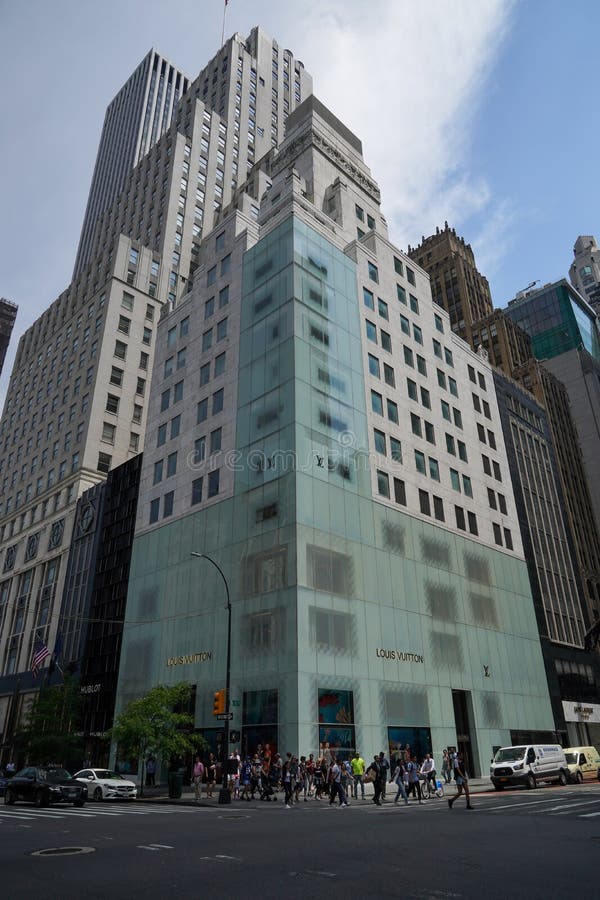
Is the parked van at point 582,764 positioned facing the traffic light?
yes

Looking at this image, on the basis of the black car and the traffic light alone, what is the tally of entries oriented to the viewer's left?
1

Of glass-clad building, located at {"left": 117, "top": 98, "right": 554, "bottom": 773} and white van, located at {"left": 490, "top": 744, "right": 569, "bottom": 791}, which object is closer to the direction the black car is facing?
the white van

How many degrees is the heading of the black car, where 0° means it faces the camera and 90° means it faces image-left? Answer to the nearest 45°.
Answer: approximately 315°

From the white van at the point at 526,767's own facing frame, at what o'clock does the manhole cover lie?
The manhole cover is roughly at 11 o'clock from the white van.

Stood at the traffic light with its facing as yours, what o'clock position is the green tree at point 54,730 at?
The green tree is roughly at 2 o'clock from the traffic light.

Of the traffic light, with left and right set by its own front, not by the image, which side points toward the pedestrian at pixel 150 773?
right

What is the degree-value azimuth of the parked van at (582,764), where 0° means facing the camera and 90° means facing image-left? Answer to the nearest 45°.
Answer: approximately 45°

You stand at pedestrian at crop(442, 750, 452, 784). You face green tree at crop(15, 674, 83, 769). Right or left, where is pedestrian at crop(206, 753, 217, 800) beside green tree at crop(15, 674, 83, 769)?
left
